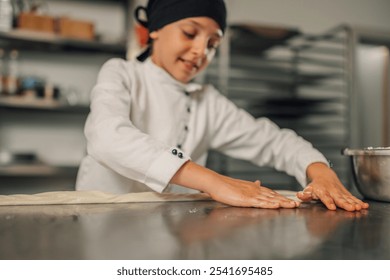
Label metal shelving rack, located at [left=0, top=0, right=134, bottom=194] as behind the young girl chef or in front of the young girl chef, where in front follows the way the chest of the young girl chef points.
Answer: behind

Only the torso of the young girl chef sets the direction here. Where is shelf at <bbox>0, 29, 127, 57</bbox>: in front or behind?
behind

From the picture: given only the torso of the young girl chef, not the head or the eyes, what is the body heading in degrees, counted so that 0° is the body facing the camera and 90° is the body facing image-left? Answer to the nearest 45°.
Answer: approximately 315°

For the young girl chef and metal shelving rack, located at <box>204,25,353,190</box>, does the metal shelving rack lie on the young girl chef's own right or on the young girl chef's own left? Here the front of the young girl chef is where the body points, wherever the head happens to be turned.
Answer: on the young girl chef's own left

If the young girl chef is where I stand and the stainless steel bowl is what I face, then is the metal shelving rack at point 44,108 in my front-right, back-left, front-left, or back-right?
back-left
